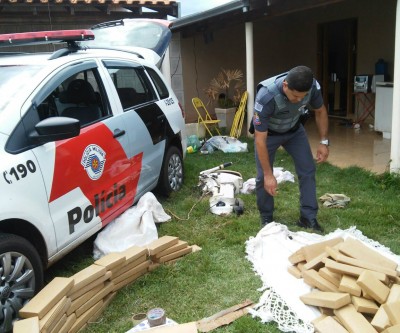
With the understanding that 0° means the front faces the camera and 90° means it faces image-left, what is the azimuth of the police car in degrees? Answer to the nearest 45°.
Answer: approximately 45°

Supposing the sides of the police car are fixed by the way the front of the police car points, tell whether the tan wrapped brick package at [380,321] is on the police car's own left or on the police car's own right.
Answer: on the police car's own left

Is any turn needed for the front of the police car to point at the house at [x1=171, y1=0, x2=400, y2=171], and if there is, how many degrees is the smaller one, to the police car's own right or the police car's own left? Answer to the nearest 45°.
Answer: approximately 180°

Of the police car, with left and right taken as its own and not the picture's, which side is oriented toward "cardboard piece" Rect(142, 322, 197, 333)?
left

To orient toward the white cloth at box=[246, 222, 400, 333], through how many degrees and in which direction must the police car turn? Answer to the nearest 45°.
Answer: approximately 90° to its left

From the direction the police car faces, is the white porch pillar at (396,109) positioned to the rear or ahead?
to the rear

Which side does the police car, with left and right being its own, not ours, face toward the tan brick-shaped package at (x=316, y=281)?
left

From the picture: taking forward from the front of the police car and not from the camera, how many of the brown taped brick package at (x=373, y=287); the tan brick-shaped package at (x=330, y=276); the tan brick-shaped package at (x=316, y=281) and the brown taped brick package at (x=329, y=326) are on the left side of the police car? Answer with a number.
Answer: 4

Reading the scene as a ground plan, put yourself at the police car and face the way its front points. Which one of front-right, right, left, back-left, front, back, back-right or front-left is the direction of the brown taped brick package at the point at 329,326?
left
